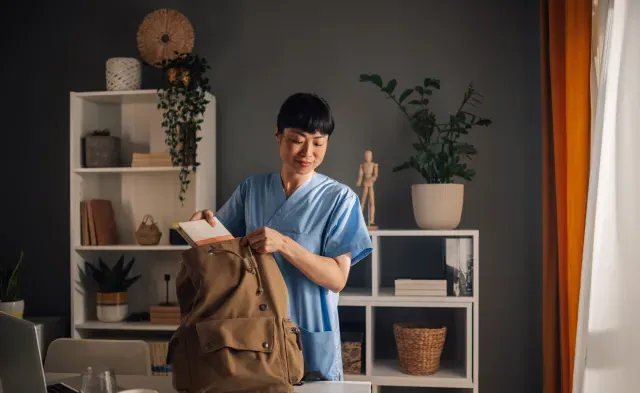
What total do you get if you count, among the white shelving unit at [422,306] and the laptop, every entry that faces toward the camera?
1

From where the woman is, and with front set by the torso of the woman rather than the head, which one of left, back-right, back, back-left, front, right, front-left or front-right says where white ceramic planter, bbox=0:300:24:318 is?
right

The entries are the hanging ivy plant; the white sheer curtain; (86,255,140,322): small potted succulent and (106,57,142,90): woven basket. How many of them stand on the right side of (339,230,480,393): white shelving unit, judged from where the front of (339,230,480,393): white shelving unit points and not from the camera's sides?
3

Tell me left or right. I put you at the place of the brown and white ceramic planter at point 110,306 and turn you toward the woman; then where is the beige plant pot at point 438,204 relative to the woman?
left

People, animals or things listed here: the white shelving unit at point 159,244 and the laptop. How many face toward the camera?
1

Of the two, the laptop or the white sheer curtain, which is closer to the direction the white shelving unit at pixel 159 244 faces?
the laptop

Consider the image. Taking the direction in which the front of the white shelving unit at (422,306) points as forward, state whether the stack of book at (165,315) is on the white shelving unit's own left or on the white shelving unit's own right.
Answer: on the white shelving unit's own right

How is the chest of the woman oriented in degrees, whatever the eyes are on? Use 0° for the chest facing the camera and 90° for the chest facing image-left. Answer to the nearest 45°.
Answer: approximately 45°

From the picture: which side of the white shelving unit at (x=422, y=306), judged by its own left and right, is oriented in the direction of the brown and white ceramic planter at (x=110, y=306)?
right

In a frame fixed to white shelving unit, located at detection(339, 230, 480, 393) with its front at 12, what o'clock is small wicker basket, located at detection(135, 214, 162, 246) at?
The small wicker basket is roughly at 3 o'clock from the white shelving unit.

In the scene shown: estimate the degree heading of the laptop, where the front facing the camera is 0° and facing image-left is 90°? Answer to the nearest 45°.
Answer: approximately 225°

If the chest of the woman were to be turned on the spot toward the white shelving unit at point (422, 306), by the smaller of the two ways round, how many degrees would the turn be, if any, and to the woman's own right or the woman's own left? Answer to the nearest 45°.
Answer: approximately 180°
